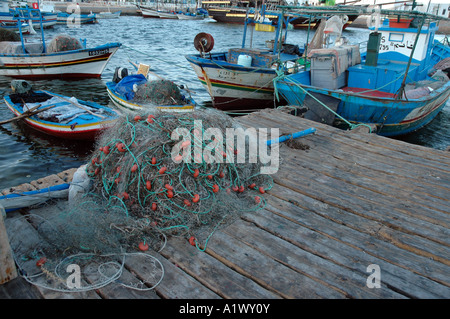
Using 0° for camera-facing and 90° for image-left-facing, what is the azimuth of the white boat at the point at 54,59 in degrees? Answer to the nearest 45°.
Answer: approximately 270°

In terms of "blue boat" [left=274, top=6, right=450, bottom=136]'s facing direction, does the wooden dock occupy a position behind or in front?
behind

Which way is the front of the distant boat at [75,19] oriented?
to the viewer's right

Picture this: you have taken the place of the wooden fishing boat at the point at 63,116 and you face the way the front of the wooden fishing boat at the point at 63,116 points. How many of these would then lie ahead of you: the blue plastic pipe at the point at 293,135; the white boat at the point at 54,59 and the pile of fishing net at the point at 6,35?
1

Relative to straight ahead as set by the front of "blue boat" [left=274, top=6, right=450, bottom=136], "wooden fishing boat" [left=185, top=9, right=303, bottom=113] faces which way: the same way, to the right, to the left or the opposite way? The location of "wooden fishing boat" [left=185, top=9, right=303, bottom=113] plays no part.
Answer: the opposite way

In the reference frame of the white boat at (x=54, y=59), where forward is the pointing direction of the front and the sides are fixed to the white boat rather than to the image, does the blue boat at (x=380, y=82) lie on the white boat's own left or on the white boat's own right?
on the white boat's own right

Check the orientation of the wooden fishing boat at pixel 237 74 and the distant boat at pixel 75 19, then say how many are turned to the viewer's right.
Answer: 1
